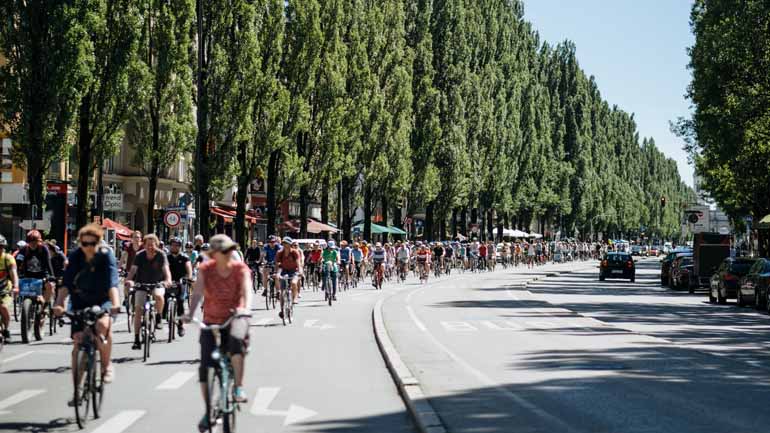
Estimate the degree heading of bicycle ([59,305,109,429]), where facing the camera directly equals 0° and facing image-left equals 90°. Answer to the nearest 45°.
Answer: approximately 0°

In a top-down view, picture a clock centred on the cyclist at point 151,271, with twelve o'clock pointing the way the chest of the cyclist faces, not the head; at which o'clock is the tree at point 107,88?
The tree is roughly at 6 o'clock from the cyclist.

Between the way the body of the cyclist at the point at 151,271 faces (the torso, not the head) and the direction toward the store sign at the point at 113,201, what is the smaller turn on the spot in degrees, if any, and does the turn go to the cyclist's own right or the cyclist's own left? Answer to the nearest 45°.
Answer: approximately 180°

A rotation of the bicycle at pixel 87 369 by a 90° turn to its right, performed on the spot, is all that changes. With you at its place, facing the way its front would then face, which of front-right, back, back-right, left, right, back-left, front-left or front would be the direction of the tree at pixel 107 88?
right

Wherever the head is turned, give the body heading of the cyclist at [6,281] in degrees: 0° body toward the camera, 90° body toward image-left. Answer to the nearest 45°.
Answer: approximately 0°
